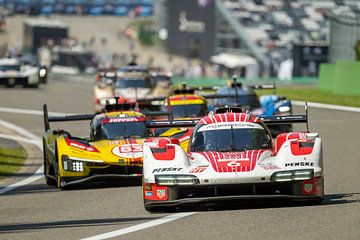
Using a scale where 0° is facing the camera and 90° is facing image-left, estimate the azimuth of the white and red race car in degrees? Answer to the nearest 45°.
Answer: approximately 0°

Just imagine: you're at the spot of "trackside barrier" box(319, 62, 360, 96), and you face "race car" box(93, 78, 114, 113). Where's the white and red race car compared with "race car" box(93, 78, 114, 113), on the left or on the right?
left

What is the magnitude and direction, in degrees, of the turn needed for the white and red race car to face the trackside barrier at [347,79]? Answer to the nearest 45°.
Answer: approximately 180°

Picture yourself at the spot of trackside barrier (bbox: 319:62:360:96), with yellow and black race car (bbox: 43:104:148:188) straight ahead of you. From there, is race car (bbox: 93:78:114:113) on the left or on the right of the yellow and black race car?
right

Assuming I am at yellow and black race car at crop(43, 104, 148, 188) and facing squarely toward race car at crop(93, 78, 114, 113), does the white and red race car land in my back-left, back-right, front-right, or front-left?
back-right

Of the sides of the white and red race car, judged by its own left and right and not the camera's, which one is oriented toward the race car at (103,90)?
back
